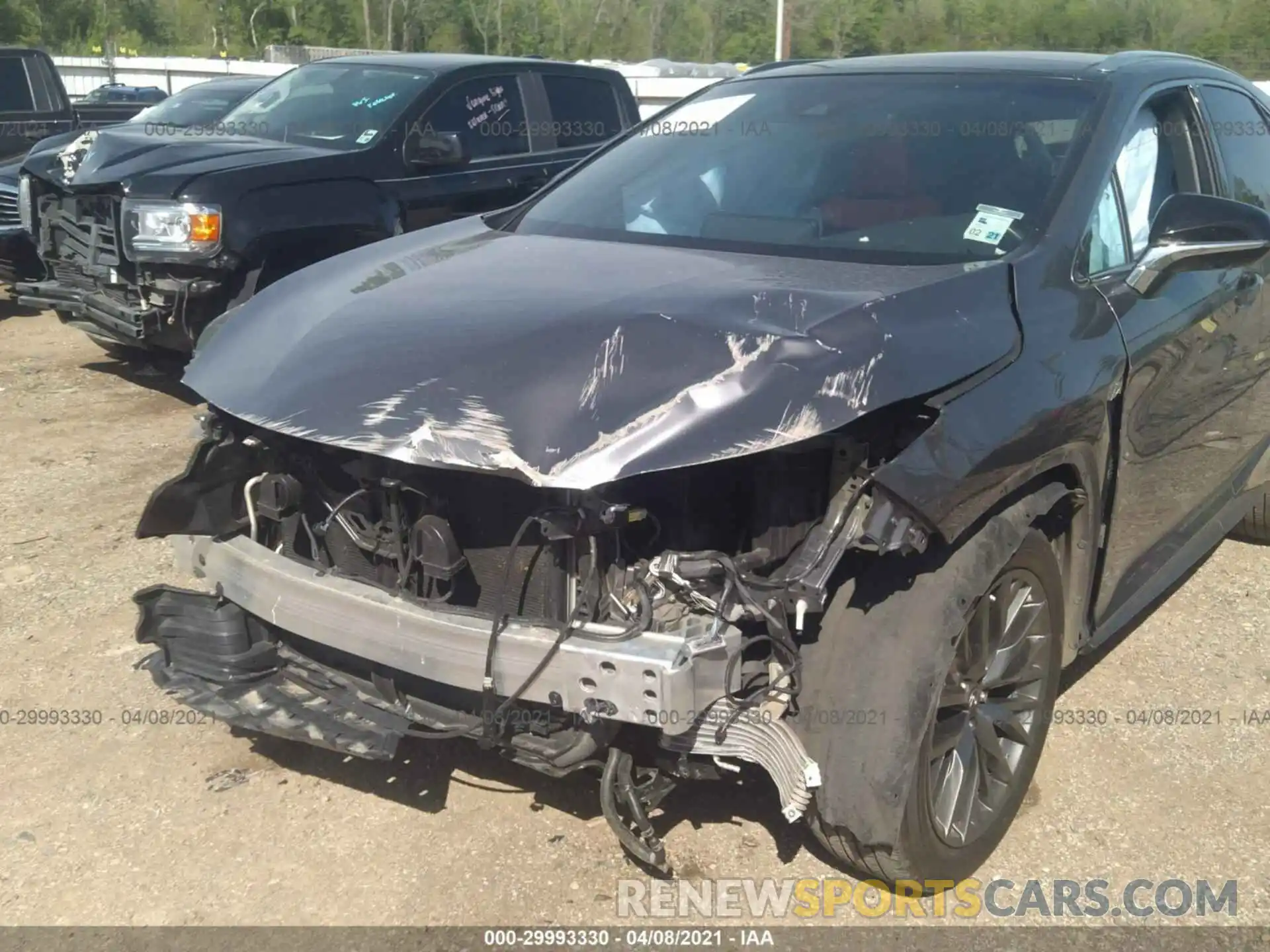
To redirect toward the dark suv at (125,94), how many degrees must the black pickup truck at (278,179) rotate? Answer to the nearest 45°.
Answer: approximately 135° to its right

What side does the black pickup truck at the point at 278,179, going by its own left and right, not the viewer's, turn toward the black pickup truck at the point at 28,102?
right

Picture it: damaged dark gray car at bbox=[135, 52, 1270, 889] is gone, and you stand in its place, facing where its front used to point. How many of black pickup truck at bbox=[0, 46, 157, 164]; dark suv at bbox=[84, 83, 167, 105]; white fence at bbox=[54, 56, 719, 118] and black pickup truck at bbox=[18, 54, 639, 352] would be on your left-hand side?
0

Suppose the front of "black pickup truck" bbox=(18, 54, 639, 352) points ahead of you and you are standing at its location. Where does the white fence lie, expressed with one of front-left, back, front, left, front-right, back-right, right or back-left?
back-right

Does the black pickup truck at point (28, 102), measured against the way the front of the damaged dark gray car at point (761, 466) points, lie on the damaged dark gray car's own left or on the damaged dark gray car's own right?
on the damaged dark gray car's own right

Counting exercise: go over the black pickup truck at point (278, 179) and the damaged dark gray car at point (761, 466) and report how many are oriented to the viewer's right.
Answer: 0

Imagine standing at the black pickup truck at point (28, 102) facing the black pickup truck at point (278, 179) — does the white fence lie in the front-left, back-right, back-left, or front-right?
back-left

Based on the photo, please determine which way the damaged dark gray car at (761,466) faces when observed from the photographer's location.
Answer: facing the viewer and to the left of the viewer

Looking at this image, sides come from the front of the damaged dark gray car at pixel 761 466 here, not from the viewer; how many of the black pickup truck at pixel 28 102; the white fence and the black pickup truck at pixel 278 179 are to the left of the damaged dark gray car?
0

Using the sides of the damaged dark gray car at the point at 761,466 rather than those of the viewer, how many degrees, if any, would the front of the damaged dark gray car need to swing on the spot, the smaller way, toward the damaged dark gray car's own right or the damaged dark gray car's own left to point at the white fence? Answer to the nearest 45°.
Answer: approximately 90° to the damaged dark gray car's own right

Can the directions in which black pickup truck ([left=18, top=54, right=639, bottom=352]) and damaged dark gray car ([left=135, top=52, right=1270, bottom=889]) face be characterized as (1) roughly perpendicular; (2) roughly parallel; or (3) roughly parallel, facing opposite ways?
roughly parallel

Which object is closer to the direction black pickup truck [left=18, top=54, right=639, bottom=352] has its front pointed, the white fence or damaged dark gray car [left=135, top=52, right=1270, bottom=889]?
the damaged dark gray car

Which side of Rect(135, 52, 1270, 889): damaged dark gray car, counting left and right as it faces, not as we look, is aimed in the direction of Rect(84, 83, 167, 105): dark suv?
right
